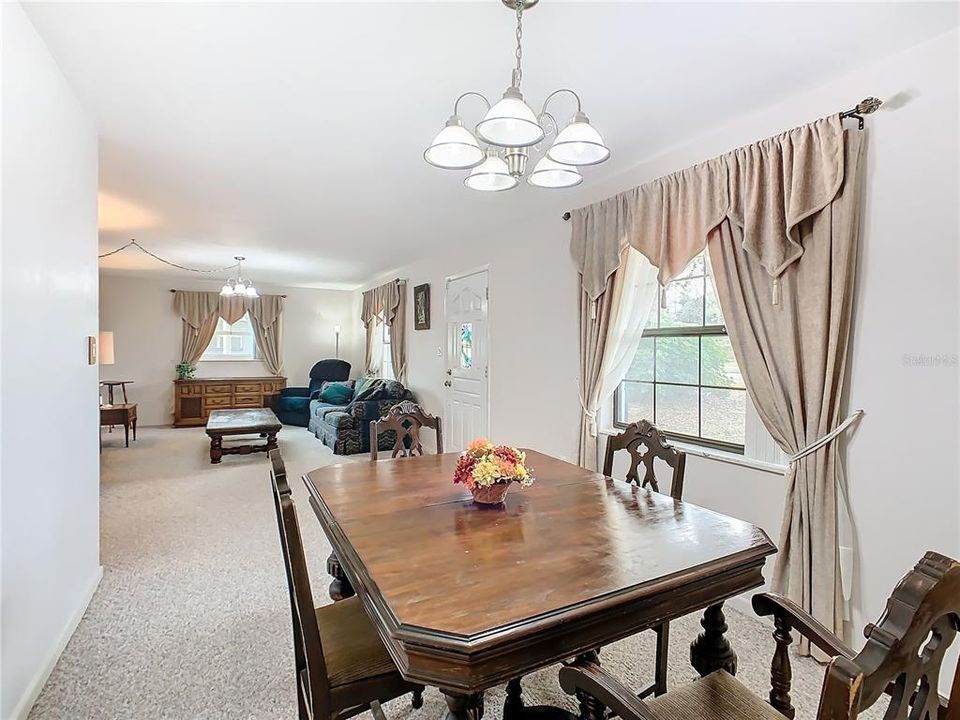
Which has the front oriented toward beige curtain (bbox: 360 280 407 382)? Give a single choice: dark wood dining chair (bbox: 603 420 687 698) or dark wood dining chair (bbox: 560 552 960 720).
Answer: dark wood dining chair (bbox: 560 552 960 720)

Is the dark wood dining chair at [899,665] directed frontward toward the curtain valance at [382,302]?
yes

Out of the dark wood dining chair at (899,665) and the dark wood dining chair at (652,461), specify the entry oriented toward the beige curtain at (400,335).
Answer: the dark wood dining chair at (899,665)

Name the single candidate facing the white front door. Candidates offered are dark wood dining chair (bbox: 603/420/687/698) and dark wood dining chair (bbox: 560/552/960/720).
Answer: dark wood dining chair (bbox: 560/552/960/720)

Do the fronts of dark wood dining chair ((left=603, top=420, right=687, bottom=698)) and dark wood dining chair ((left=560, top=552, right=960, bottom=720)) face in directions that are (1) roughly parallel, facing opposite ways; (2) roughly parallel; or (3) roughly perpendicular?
roughly perpendicular

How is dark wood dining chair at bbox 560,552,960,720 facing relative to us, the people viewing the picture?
facing away from the viewer and to the left of the viewer

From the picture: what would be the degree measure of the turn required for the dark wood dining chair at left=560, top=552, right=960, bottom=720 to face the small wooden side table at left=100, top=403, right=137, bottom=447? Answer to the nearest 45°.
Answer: approximately 45° to its left

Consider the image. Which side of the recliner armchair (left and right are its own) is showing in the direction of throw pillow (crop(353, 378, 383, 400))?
left

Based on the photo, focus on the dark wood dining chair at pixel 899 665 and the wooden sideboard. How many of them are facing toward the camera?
1

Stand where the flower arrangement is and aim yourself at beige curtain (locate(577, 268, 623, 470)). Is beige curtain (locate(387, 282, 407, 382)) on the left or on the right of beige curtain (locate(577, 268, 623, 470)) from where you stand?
left

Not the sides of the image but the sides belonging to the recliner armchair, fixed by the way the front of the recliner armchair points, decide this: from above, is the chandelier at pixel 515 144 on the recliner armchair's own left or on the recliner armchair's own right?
on the recliner armchair's own left

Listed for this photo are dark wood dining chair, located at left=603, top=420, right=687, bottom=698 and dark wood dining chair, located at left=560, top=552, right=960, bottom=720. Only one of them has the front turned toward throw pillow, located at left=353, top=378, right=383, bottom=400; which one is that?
dark wood dining chair, located at left=560, top=552, right=960, bottom=720

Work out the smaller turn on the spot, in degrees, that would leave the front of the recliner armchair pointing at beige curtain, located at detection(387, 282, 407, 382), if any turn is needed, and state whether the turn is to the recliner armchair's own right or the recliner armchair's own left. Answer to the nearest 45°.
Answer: approximately 90° to the recliner armchair's own left

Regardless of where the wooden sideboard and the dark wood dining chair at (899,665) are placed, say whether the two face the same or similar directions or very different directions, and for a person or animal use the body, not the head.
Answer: very different directions
